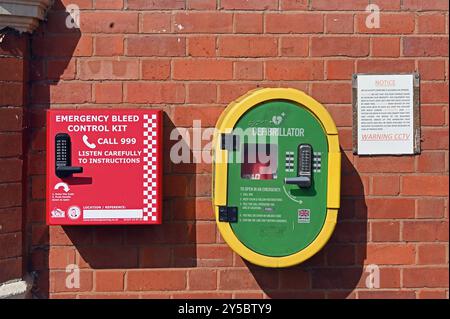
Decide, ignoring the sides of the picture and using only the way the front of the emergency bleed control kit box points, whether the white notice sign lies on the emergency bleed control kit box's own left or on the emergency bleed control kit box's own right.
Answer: on the emergency bleed control kit box's own left

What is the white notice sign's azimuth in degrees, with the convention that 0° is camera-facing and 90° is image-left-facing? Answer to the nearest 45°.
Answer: approximately 0°

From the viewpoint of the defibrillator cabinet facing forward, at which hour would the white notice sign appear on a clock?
The white notice sign is roughly at 8 o'clock from the defibrillator cabinet.

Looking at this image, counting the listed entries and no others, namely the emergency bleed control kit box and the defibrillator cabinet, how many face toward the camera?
2

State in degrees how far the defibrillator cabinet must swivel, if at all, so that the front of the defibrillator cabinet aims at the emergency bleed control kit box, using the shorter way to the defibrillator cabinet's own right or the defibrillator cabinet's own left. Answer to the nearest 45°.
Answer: approximately 90° to the defibrillator cabinet's own right

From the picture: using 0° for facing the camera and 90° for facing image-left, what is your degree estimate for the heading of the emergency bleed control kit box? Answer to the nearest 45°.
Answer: approximately 0°

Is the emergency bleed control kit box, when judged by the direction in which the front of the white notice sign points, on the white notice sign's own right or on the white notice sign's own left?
on the white notice sign's own right

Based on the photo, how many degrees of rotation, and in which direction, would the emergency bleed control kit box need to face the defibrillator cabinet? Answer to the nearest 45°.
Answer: approximately 90° to its left
